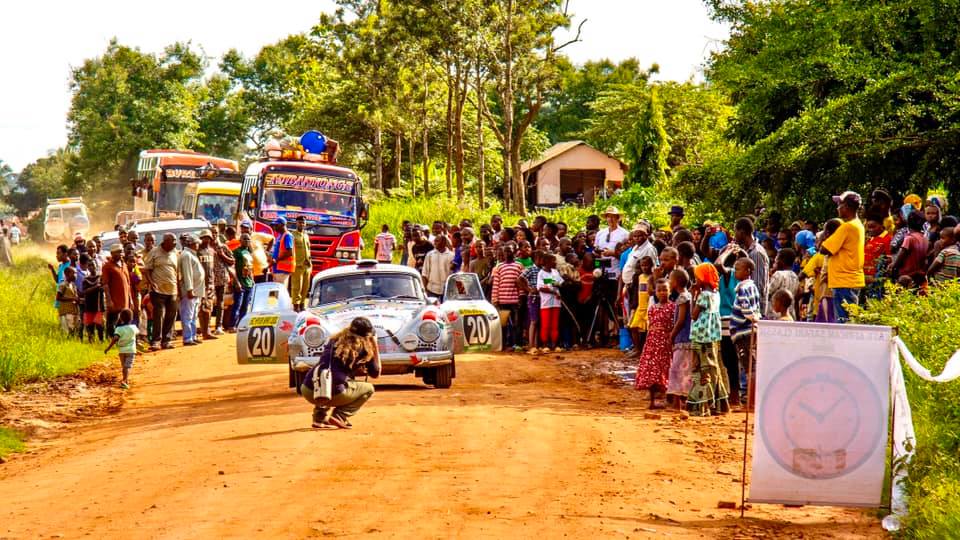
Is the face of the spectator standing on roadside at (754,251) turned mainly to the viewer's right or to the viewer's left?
to the viewer's left

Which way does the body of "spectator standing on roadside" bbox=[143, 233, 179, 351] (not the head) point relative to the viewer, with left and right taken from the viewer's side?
facing the viewer and to the right of the viewer

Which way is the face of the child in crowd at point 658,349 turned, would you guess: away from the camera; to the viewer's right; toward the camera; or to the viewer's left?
toward the camera

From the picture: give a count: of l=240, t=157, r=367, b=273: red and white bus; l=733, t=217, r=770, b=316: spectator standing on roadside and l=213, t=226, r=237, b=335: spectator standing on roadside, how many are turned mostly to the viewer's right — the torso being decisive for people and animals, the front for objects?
1

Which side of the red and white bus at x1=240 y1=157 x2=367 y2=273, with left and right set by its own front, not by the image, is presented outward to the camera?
front

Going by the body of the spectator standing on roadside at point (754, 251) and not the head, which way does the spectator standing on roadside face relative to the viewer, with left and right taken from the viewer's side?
facing to the left of the viewer

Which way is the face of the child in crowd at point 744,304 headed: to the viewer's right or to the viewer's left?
to the viewer's left

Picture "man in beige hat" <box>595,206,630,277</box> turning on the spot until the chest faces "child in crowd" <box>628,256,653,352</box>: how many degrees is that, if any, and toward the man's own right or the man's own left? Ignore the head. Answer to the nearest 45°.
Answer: approximately 45° to the man's own left

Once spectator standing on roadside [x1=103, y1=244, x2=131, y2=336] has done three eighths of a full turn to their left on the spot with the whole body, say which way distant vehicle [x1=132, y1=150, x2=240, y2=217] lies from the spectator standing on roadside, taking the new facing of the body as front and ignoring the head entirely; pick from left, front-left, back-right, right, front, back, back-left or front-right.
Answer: front

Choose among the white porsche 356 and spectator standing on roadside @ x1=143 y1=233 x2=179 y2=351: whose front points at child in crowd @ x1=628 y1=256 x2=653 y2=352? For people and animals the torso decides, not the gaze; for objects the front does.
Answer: the spectator standing on roadside

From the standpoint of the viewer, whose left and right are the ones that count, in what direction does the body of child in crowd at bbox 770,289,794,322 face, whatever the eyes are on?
facing to the left of the viewer

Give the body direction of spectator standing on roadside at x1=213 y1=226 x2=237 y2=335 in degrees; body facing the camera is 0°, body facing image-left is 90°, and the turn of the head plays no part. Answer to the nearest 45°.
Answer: approximately 270°

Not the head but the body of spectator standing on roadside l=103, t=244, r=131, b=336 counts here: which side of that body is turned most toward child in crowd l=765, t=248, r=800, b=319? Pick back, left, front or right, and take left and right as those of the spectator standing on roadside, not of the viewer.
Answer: front
